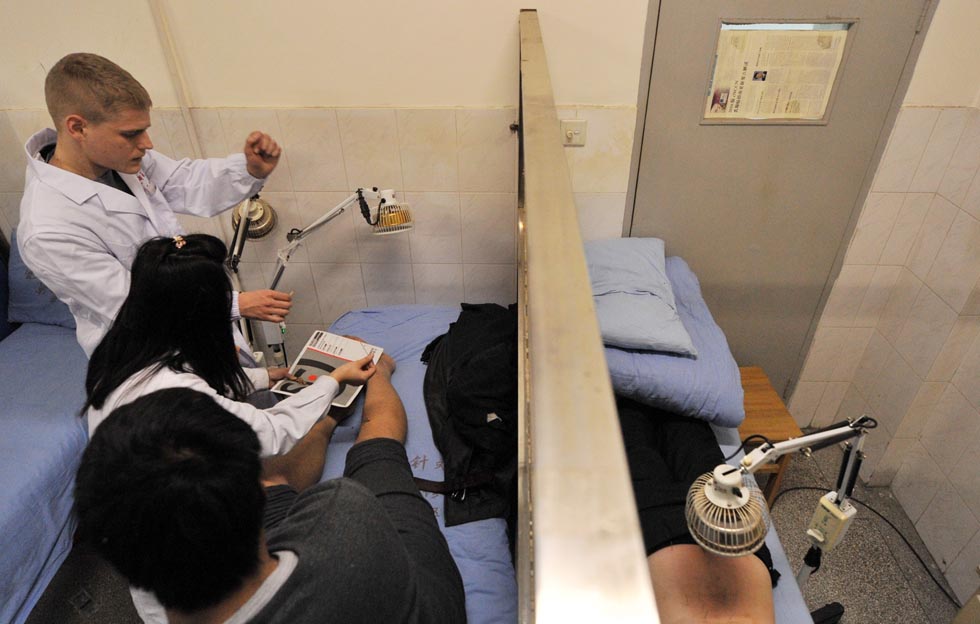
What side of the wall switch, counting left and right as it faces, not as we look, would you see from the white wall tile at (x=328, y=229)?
right

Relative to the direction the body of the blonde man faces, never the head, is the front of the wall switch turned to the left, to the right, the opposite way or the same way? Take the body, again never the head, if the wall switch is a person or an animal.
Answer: to the right

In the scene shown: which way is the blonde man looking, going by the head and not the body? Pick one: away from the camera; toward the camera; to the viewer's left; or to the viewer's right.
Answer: to the viewer's right

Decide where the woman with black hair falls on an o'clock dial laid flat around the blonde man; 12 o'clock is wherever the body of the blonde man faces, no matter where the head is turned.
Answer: The woman with black hair is roughly at 1 o'clock from the blonde man.

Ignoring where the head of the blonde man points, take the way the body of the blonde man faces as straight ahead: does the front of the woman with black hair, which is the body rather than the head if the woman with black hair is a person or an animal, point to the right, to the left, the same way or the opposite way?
to the left

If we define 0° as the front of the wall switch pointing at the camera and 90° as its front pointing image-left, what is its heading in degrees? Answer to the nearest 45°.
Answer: approximately 0°

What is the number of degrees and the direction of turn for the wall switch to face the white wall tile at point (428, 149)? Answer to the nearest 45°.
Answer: approximately 90° to its right

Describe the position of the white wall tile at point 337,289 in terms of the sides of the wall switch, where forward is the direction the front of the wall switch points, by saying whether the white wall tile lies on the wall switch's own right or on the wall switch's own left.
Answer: on the wall switch's own right

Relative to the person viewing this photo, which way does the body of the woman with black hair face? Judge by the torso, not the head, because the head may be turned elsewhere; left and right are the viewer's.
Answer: facing away from the viewer and to the right of the viewer

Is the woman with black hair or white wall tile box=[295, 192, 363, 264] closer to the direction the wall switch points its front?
the woman with black hair

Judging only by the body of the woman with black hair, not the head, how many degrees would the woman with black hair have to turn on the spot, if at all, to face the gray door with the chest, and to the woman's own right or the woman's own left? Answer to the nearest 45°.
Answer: approximately 45° to the woman's own right

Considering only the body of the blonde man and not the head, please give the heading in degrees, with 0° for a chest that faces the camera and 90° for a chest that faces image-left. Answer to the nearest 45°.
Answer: approximately 315°

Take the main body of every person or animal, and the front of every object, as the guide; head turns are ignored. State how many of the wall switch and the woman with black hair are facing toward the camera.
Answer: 1
